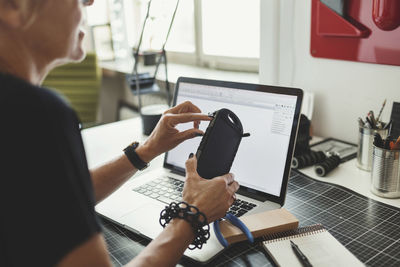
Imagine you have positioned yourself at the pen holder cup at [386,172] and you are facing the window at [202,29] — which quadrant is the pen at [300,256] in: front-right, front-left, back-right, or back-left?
back-left

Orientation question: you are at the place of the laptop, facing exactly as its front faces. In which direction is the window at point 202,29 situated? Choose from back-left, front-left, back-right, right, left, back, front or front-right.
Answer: back-right

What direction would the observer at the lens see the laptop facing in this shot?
facing the viewer and to the left of the viewer
